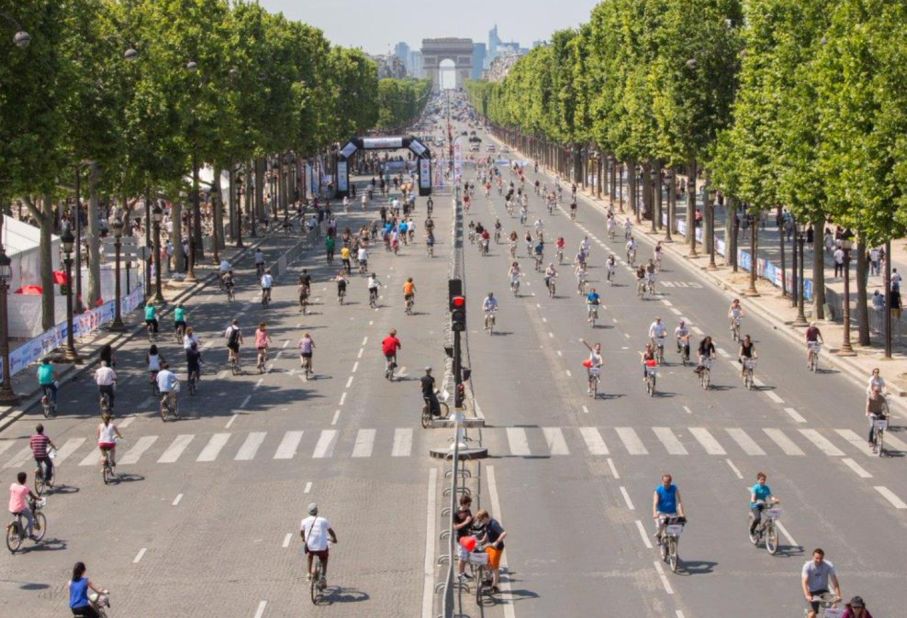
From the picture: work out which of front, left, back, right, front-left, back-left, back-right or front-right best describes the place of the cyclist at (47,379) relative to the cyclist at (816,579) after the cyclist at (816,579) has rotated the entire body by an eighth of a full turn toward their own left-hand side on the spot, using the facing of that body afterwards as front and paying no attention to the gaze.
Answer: back

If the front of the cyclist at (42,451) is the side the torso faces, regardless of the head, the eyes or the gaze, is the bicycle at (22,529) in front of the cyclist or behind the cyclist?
behind

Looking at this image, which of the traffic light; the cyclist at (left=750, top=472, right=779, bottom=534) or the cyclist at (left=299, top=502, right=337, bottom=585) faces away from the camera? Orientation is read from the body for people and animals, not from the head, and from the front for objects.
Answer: the cyclist at (left=299, top=502, right=337, bottom=585)

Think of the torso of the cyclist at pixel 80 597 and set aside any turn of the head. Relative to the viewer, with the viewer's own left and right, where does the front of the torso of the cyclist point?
facing away from the viewer and to the right of the viewer

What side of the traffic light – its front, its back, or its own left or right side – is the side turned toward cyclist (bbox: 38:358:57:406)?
right

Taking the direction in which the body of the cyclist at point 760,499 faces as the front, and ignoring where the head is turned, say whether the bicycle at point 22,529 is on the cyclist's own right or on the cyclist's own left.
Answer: on the cyclist's own right

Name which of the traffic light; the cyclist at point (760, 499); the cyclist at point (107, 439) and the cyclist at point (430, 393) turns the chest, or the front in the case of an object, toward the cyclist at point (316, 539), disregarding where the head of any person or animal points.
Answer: the traffic light

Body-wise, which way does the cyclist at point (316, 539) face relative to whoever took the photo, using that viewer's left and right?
facing away from the viewer

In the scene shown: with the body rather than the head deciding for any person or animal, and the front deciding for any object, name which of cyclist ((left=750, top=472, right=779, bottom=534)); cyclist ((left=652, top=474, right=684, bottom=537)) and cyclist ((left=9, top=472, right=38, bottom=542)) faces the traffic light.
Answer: cyclist ((left=9, top=472, right=38, bottom=542))

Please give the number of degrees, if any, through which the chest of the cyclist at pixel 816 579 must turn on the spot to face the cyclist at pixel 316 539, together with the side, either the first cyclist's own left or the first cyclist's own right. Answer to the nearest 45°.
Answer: approximately 90° to the first cyclist's own right

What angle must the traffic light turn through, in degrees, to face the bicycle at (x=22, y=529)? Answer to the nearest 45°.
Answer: approximately 45° to its right

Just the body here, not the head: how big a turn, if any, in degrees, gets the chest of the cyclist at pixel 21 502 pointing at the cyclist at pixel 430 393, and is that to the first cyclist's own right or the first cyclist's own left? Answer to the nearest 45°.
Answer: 0° — they already face them
